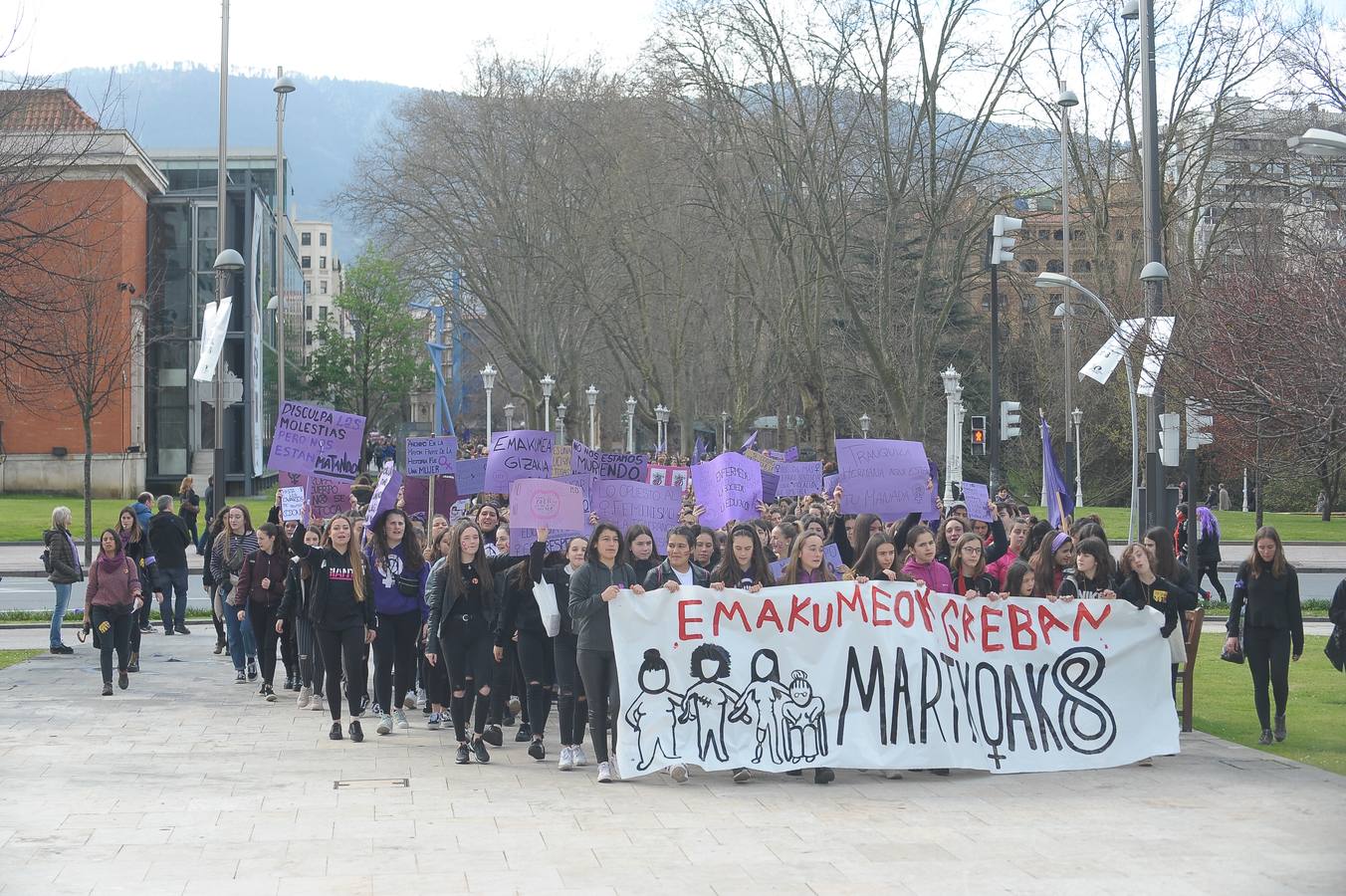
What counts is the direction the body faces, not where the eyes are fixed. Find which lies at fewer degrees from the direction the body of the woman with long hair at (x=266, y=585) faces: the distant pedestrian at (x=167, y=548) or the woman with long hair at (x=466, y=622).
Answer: the woman with long hair

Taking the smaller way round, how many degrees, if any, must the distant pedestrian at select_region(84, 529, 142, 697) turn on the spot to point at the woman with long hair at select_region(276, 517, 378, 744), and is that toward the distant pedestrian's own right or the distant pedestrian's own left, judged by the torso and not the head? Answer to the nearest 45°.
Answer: approximately 45° to the distant pedestrian's own left

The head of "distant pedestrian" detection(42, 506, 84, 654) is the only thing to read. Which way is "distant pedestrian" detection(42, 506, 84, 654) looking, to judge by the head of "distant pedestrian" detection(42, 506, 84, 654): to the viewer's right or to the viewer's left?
to the viewer's right

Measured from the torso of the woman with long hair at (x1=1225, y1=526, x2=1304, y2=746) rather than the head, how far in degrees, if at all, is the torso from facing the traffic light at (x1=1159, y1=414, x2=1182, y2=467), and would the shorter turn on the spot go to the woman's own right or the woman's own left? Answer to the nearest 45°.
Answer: approximately 180°

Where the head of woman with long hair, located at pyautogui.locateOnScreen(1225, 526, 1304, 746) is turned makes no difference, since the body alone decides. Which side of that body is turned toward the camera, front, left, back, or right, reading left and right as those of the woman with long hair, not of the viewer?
front

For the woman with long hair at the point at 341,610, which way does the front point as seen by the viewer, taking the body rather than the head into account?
toward the camera
